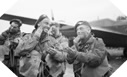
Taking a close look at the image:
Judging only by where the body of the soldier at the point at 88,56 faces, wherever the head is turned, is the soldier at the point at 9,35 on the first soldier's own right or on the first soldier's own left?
on the first soldier's own right

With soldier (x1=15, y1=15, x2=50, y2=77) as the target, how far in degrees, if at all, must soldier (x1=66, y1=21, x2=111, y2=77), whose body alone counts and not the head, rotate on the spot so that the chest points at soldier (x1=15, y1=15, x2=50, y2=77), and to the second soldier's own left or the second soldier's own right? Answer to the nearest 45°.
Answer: approximately 45° to the second soldier's own right

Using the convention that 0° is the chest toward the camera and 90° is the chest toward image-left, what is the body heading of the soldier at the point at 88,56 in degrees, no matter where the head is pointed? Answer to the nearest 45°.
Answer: approximately 45°
